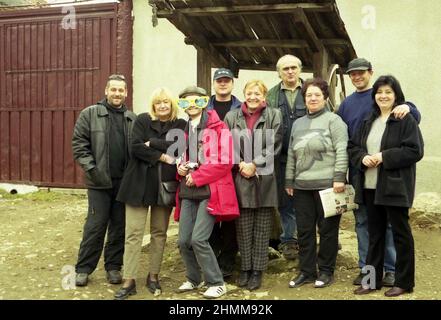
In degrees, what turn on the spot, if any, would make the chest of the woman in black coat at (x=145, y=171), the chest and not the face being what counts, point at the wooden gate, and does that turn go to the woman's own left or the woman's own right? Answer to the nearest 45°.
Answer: approximately 180°

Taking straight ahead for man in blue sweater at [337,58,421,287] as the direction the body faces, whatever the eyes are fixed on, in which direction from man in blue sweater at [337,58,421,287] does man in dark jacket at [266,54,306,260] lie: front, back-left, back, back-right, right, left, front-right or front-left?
right

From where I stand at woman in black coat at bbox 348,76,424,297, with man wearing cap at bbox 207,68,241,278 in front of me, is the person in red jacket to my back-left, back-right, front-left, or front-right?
front-left

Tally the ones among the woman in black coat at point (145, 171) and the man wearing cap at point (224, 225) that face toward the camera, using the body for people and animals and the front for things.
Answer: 2

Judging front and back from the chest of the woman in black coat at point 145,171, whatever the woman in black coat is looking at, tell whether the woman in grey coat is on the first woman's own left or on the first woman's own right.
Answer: on the first woman's own left

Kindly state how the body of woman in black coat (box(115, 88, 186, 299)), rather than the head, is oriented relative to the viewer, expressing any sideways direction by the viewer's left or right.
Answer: facing the viewer

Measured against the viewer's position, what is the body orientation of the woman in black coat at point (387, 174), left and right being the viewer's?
facing the viewer and to the left of the viewer

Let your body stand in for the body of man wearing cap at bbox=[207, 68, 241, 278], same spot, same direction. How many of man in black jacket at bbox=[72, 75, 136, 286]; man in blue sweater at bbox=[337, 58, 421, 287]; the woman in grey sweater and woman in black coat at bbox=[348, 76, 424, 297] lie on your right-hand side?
1

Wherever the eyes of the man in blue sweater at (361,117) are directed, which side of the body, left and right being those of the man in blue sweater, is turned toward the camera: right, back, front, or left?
front

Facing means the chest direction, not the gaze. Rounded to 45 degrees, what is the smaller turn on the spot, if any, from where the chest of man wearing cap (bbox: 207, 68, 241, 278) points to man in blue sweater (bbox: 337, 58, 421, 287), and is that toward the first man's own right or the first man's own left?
approximately 90° to the first man's own left

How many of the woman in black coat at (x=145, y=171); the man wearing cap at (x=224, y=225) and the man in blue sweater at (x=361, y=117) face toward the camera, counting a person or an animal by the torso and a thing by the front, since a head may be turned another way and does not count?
3

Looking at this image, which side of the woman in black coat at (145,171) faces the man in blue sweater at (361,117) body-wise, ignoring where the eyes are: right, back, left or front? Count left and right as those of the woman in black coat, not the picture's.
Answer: left
